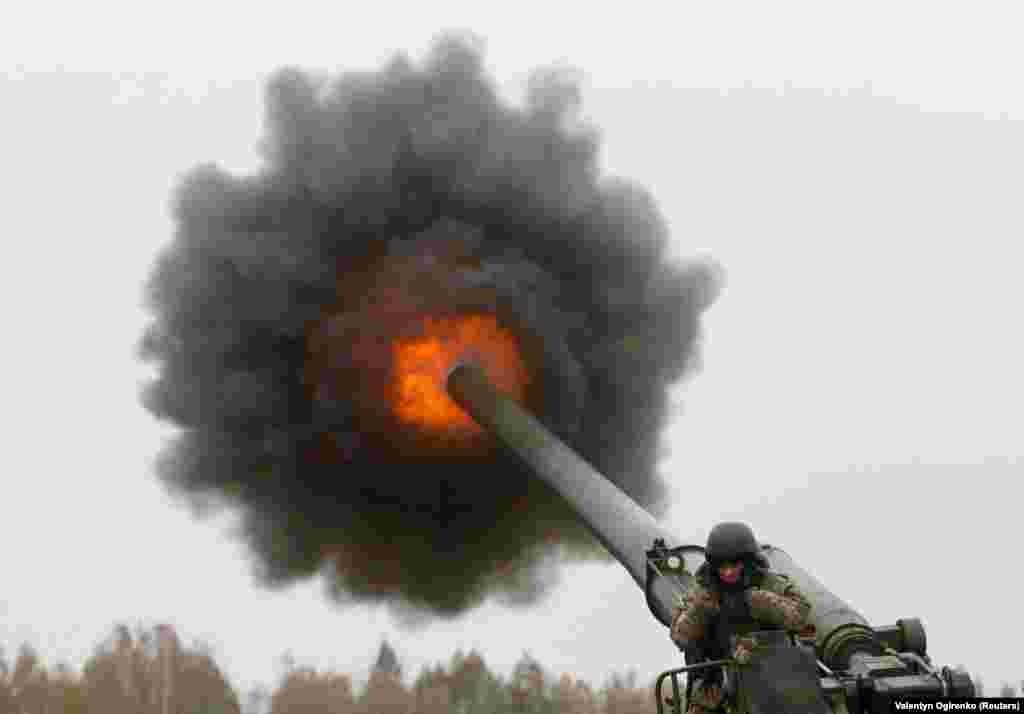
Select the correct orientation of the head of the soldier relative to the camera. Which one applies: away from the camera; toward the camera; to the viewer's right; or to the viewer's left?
toward the camera

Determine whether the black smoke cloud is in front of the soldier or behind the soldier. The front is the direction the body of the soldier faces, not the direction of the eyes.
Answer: behind

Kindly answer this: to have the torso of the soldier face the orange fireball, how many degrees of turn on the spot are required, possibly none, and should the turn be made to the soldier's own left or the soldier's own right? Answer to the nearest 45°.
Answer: approximately 135° to the soldier's own right

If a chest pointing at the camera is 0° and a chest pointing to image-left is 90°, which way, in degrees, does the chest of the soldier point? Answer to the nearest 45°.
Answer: approximately 0°
